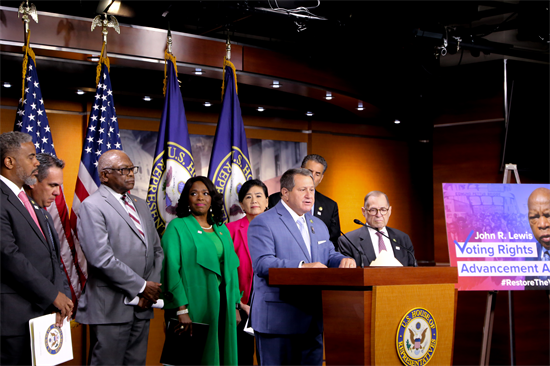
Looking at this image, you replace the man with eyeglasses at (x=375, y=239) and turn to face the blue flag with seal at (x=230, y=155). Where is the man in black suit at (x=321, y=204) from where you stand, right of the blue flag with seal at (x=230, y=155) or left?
right

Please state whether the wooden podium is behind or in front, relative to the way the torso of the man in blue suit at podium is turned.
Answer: in front

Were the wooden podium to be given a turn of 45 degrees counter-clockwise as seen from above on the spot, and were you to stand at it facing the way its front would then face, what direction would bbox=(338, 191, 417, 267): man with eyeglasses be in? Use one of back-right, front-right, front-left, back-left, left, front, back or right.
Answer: left

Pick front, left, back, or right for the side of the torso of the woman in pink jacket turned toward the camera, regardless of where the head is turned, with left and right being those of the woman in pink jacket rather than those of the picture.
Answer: front

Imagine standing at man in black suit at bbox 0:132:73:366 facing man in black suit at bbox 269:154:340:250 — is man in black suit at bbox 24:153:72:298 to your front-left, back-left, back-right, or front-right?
front-left

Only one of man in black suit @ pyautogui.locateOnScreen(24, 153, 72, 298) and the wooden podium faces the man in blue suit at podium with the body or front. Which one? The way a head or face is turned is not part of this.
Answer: the man in black suit

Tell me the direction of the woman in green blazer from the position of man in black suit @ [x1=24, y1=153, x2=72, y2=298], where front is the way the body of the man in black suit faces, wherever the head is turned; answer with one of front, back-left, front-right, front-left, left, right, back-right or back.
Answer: front-left

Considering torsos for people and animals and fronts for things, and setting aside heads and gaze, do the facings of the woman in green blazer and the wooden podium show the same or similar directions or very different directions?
same or similar directions

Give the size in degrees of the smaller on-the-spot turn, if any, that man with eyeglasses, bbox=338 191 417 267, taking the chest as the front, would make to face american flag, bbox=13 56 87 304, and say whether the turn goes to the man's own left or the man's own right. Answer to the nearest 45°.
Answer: approximately 90° to the man's own right

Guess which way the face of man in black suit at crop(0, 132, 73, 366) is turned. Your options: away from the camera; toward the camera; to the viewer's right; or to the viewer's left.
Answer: to the viewer's right

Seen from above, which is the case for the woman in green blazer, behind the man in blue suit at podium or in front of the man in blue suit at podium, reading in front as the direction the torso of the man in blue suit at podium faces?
behind

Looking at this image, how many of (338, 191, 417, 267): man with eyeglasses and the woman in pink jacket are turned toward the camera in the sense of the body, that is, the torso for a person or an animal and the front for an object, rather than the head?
2

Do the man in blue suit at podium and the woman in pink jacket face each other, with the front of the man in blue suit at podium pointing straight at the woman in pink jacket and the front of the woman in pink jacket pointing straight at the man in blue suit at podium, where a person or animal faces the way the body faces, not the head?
no

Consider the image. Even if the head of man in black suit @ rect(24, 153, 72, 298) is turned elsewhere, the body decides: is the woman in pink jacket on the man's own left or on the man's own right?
on the man's own left

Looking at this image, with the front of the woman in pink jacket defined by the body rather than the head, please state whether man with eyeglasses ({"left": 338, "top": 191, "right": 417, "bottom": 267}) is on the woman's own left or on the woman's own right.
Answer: on the woman's own left

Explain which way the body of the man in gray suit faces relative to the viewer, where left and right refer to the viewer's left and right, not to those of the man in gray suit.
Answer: facing the viewer and to the right of the viewer

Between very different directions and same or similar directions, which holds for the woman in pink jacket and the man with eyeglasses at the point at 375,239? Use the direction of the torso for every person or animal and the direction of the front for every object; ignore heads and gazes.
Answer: same or similar directions

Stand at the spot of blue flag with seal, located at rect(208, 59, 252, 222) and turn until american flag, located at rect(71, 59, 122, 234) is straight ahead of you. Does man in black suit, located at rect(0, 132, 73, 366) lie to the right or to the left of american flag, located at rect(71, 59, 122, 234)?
left

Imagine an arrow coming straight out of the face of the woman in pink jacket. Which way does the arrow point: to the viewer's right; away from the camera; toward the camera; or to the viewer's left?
toward the camera
